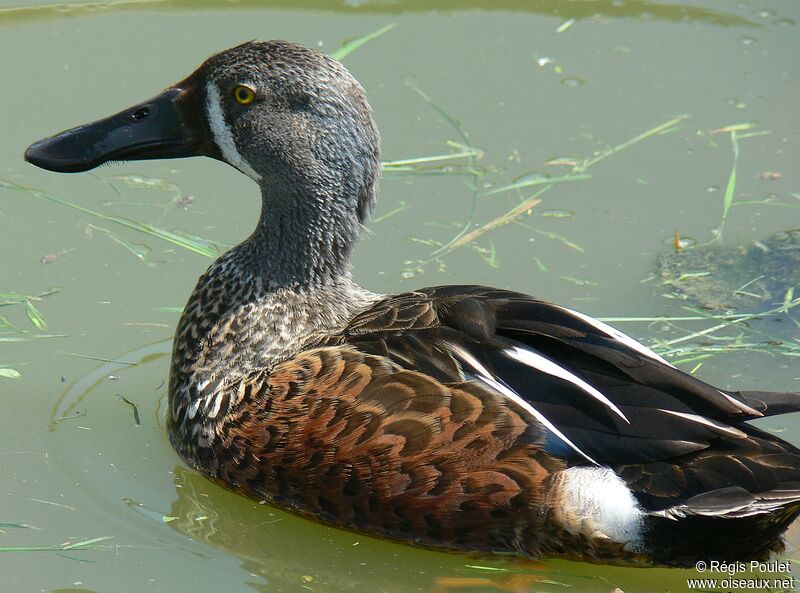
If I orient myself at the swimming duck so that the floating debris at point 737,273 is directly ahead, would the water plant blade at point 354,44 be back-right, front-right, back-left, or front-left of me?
front-left

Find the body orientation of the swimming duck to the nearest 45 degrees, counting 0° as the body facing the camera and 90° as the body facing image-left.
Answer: approximately 90°

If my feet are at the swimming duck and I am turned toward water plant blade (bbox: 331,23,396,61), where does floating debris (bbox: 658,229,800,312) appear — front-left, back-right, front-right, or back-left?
front-right

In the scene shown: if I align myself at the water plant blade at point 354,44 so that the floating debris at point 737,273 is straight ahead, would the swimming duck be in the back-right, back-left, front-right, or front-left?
front-right

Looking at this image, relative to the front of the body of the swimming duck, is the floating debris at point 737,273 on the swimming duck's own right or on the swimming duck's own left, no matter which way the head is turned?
on the swimming duck's own right

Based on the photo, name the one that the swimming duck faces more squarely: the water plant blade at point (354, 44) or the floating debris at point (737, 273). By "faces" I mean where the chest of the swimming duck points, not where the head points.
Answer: the water plant blade

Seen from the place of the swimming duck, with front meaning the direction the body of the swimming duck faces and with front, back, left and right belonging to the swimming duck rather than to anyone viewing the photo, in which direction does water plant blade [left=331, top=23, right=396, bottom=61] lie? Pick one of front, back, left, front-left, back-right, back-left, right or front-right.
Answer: right
